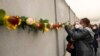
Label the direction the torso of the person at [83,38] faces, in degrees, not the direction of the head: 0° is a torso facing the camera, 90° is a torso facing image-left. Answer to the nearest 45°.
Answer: approximately 135°

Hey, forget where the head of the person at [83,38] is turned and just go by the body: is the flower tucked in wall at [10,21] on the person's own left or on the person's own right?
on the person's own left
